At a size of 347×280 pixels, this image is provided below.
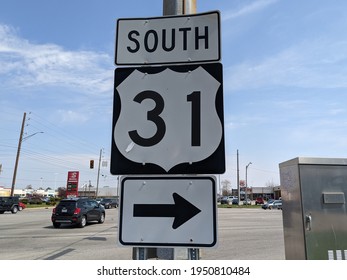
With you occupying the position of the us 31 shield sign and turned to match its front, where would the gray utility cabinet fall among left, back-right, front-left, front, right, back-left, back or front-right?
back-left

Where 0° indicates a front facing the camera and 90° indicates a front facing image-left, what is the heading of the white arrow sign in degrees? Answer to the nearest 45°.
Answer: approximately 0°

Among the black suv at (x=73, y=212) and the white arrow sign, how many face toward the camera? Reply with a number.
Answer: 1

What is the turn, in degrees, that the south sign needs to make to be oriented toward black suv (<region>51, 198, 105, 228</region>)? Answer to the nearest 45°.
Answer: approximately 180°

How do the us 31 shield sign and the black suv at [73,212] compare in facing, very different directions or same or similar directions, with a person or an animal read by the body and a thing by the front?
very different directions

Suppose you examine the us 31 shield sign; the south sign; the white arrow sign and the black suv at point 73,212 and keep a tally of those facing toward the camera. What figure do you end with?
3
